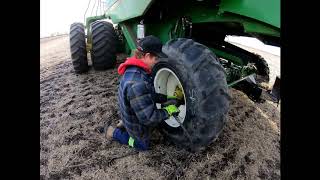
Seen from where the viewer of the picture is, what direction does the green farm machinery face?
facing away from the viewer and to the left of the viewer
